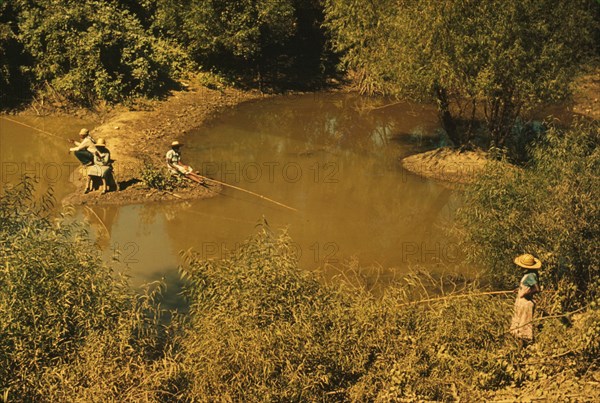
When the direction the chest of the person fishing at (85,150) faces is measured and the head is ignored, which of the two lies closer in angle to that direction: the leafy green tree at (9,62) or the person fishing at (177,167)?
the leafy green tree

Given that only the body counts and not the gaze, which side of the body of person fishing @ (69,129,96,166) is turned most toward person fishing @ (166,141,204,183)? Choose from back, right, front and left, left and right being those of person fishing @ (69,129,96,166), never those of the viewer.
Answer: back

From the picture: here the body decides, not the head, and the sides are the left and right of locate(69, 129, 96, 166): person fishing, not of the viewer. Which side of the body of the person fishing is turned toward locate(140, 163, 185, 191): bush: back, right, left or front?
back

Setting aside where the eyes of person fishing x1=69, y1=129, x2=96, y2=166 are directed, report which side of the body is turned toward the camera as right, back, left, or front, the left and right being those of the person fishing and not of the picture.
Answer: left

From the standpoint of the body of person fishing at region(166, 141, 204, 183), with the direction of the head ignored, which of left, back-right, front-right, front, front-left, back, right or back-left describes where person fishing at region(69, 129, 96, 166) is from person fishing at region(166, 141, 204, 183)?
back-right

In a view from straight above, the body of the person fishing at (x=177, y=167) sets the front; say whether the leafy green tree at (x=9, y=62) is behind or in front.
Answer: behind

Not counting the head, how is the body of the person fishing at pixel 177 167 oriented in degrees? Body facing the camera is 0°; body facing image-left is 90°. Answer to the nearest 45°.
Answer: approximately 315°
